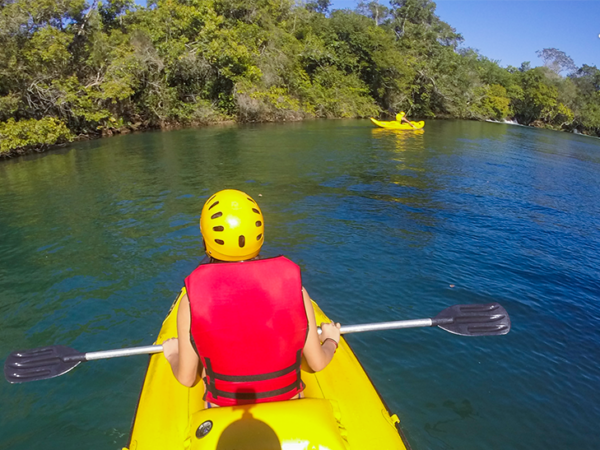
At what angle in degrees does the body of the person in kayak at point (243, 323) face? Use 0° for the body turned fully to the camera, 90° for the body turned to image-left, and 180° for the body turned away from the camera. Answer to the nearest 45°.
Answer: approximately 180°

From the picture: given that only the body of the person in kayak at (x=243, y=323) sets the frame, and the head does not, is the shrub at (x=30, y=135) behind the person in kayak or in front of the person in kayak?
in front

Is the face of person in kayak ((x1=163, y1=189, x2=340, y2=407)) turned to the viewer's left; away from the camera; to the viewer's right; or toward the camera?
away from the camera

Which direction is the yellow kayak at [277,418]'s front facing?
away from the camera

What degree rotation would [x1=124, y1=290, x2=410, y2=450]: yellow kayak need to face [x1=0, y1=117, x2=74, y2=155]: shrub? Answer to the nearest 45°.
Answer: approximately 45° to its left
